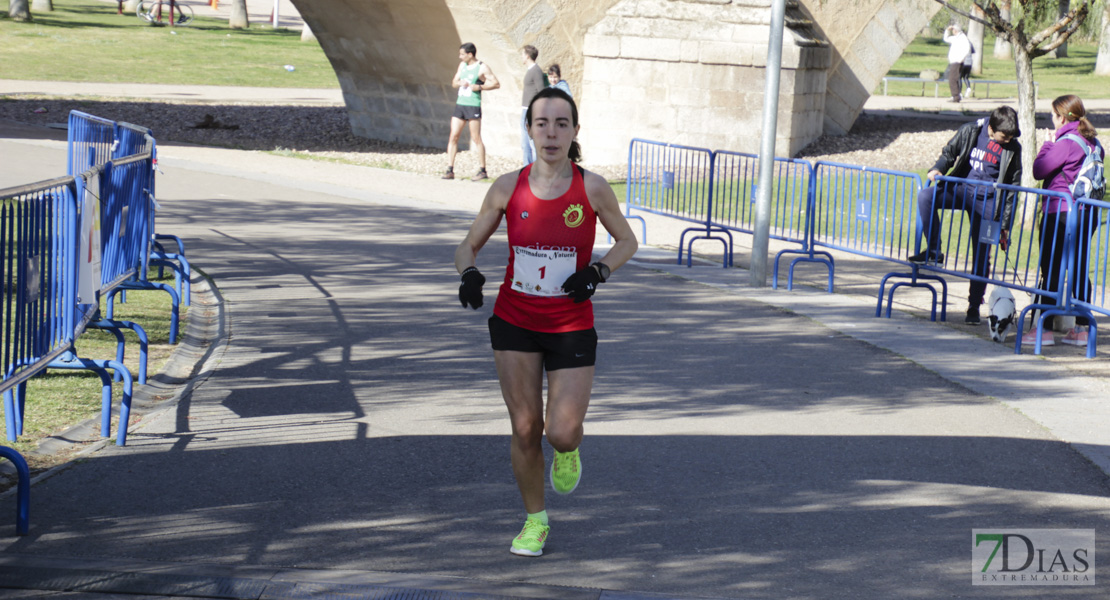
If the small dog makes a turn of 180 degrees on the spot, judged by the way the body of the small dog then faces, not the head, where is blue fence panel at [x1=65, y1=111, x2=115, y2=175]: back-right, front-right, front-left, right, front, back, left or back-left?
left

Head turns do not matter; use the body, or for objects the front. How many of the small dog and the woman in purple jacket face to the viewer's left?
1

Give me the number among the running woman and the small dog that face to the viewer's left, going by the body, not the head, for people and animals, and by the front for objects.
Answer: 0

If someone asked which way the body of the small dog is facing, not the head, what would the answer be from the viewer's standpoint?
toward the camera

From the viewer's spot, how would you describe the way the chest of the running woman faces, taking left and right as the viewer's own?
facing the viewer

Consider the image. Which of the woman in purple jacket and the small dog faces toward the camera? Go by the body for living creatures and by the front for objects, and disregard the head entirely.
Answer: the small dog

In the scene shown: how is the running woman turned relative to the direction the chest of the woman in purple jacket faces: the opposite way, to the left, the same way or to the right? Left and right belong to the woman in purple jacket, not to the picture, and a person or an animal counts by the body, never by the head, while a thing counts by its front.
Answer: to the left

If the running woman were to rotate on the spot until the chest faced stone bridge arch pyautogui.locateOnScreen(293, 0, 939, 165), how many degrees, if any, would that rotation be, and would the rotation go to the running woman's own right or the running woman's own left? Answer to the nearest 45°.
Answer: approximately 180°

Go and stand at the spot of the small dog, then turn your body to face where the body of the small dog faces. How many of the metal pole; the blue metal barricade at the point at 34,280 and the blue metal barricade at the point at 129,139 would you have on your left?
0

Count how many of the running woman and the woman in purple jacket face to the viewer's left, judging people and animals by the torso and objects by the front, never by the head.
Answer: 1

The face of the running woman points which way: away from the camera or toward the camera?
toward the camera

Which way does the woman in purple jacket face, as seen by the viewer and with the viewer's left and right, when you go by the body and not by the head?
facing to the left of the viewer

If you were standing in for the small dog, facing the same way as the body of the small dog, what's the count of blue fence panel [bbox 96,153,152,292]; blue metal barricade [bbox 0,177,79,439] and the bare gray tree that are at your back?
1

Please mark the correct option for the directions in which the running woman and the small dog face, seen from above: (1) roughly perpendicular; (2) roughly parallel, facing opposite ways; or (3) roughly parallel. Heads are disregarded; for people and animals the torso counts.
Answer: roughly parallel

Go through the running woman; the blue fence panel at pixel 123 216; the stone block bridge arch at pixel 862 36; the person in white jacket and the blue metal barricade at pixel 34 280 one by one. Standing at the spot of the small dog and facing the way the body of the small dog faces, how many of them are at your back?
2

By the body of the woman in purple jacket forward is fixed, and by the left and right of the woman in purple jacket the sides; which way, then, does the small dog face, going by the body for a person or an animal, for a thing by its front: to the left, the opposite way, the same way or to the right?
to the left
